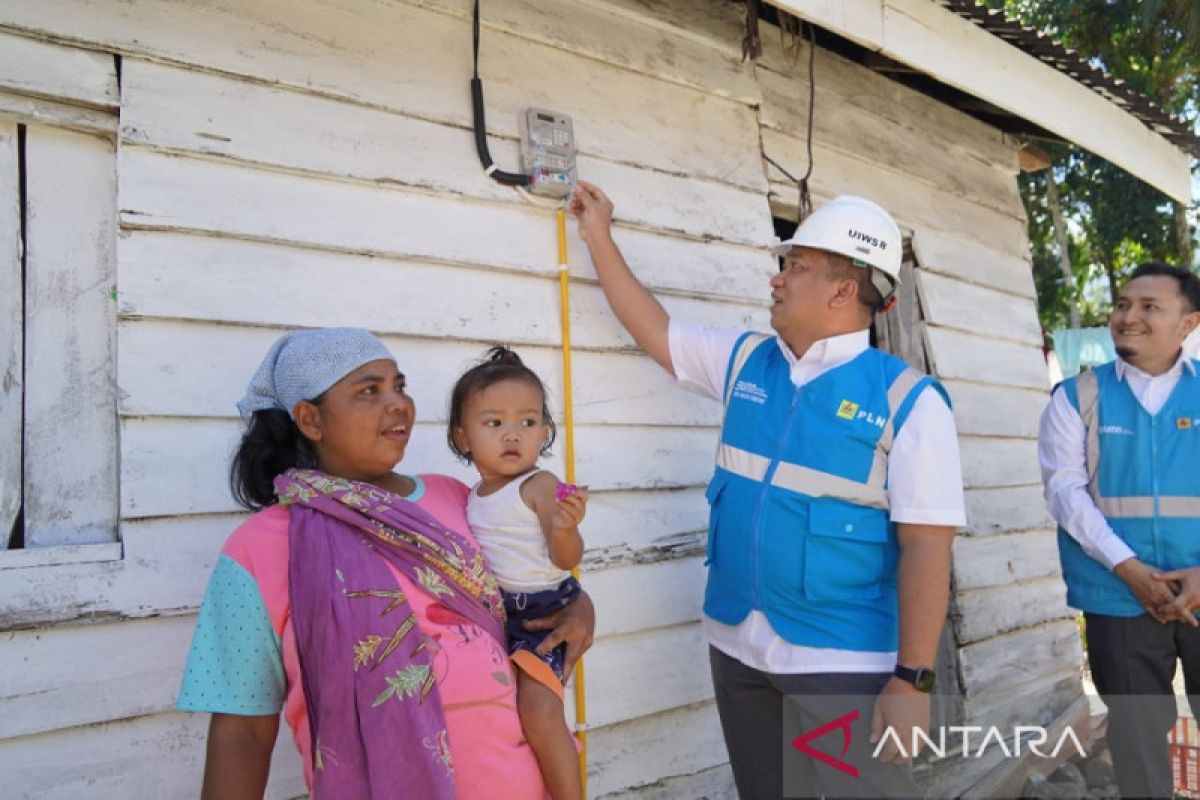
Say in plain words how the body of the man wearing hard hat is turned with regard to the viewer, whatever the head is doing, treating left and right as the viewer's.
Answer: facing the viewer and to the left of the viewer

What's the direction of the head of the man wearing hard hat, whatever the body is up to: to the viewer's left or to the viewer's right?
to the viewer's left

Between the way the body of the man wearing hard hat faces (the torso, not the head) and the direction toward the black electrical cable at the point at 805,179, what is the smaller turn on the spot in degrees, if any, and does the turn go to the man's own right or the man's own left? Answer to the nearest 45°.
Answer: approximately 135° to the man's own right
